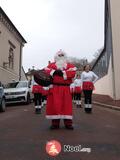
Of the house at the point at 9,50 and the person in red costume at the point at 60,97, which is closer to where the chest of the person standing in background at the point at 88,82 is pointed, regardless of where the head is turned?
the person in red costume

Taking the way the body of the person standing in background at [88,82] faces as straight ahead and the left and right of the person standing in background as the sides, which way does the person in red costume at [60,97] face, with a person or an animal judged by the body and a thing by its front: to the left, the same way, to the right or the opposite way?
the same way

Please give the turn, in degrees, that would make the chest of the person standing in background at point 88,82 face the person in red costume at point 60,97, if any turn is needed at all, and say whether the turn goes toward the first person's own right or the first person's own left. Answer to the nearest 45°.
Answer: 0° — they already face them

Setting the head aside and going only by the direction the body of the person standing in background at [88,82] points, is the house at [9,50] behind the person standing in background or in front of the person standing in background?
behind

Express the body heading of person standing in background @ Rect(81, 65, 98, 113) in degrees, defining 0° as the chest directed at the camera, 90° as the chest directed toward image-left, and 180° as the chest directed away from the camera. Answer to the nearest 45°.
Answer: approximately 0°

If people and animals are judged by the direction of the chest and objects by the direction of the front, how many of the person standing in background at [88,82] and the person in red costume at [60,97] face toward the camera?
2

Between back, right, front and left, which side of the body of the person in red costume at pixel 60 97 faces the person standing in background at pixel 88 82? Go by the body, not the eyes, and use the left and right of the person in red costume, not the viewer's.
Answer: back

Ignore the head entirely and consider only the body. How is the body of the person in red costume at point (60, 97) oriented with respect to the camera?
toward the camera
